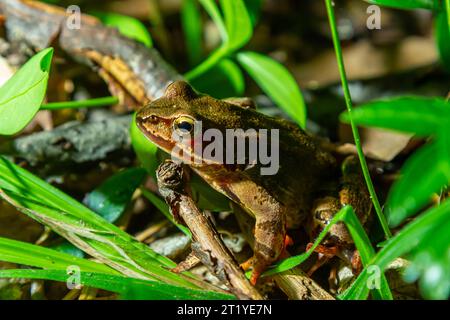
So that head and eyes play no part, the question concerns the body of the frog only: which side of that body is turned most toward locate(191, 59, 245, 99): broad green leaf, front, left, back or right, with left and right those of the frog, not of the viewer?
right

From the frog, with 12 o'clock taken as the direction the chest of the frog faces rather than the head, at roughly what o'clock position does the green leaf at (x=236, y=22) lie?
The green leaf is roughly at 3 o'clock from the frog.

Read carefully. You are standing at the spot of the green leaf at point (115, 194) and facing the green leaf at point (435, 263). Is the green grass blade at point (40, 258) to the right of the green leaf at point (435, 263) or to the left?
right

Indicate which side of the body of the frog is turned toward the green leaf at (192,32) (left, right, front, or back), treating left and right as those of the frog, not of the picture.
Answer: right

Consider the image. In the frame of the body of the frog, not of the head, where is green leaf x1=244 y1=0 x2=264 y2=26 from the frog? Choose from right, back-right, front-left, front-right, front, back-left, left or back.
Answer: right

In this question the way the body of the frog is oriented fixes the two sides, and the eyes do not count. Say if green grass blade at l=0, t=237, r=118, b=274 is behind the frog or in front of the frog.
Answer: in front

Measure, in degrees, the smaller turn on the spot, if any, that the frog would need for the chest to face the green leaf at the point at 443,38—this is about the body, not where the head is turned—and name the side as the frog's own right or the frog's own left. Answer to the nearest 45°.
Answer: approximately 135° to the frog's own right

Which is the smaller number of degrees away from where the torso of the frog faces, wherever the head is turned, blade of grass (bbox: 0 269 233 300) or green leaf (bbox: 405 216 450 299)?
the blade of grass

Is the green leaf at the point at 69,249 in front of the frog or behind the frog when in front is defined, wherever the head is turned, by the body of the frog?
in front

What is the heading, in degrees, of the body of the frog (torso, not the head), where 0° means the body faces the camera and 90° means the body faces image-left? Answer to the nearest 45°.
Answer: approximately 90°

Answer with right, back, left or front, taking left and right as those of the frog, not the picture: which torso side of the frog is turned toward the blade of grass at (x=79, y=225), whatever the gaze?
front
